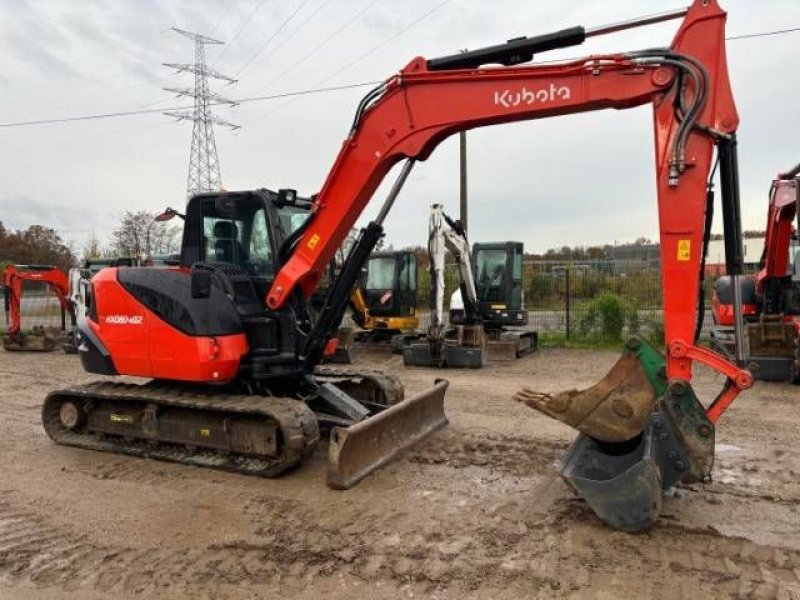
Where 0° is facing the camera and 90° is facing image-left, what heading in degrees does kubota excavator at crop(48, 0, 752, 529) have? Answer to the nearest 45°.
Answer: approximately 315°

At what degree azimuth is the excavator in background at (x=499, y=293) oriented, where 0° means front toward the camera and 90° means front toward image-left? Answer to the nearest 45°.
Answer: approximately 45°

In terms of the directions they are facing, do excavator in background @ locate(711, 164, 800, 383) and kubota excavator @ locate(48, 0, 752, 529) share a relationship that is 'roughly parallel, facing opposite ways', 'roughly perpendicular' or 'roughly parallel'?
roughly perpendicular

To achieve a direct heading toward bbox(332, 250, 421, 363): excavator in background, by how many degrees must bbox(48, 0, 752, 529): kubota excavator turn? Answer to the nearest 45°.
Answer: approximately 135° to its left

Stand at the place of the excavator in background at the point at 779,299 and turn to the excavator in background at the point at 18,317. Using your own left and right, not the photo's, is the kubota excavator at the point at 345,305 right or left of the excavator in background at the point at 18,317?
left

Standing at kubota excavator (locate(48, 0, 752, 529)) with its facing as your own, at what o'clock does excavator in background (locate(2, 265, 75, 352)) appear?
The excavator in background is roughly at 6 o'clock from the kubota excavator.

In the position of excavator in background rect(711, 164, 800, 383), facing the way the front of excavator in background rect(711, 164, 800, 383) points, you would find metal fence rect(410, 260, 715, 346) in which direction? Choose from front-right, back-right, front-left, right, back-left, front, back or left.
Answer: back-right

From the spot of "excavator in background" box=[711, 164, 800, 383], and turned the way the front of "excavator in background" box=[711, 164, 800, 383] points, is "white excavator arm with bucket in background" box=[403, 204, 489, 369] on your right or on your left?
on your right
